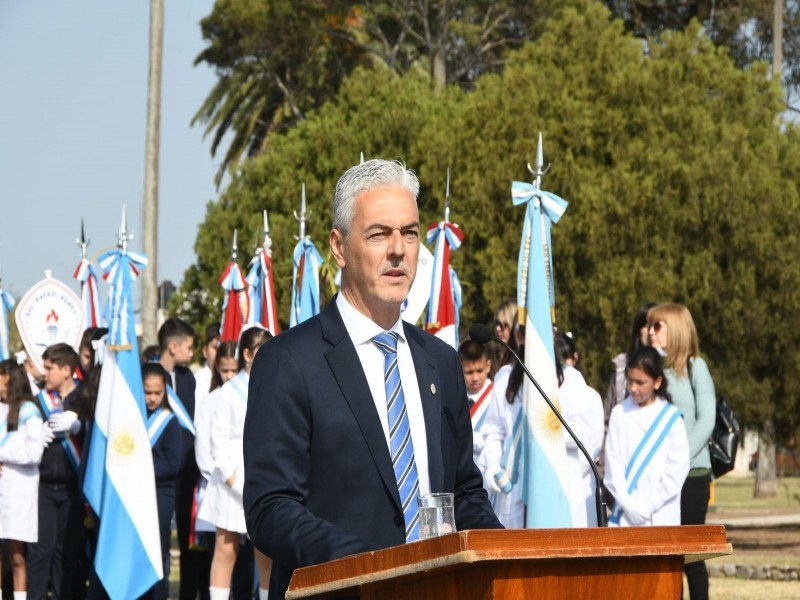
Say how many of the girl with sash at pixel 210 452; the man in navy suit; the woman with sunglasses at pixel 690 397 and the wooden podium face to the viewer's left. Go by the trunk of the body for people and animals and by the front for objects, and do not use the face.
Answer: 1

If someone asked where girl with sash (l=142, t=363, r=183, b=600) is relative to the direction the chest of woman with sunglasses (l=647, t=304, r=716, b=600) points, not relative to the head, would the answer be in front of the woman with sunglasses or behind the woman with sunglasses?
in front

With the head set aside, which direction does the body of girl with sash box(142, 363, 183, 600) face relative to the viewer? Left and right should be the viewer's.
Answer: facing the viewer and to the left of the viewer

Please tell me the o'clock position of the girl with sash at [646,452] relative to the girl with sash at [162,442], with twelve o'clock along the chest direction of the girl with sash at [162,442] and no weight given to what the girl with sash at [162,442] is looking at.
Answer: the girl with sash at [646,452] is roughly at 9 o'clock from the girl with sash at [162,442].

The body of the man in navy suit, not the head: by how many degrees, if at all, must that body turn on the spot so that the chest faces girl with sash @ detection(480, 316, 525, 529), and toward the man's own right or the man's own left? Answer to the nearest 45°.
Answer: approximately 135° to the man's own left

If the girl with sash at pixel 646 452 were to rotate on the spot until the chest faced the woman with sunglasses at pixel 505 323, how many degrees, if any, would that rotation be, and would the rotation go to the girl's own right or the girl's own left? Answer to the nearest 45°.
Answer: approximately 90° to the girl's own right

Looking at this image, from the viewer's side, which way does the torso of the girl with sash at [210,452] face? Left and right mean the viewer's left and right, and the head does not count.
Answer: facing the viewer and to the right of the viewer

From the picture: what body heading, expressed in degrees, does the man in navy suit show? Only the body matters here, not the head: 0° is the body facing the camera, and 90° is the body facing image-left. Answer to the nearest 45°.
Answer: approximately 315°

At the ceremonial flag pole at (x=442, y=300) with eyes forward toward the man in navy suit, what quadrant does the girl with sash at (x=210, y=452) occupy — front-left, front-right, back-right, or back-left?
front-right

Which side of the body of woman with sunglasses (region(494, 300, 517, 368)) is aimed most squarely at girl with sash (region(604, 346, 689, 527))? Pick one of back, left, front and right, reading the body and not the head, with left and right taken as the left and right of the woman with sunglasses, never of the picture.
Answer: left

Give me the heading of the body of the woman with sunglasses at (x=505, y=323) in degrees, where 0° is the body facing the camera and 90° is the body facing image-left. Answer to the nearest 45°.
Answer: approximately 45°

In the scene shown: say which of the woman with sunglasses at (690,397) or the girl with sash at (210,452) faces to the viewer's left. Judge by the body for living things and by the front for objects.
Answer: the woman with sunglasses

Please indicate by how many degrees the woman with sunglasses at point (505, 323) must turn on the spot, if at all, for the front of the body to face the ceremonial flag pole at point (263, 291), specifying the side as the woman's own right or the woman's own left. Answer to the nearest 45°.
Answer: approximately 90° to the woman's own right

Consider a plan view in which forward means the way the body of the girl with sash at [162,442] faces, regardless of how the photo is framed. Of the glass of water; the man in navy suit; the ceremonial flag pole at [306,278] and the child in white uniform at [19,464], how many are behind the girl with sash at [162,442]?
1

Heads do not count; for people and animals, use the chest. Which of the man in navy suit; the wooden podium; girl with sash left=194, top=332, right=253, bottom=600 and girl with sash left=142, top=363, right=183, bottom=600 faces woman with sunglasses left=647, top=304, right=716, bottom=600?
girl with sash left=194, top=332, right=253, bottom=600
